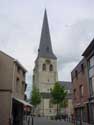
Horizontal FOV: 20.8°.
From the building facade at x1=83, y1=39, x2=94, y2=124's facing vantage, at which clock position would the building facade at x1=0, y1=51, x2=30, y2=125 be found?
the building facade at x1=0, y1=51, x2=30, y2=125 is roughly at 11 o'clock from the building facade at x1=83, y1=39, x2=94, y2=124.

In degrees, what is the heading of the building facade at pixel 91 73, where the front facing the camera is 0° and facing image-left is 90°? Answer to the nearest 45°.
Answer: approximately 90°

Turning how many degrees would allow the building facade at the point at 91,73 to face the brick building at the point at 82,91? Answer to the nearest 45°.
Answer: approximately 90° to its right

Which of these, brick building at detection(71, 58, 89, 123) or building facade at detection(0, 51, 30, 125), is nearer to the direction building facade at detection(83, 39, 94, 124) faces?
the building facade
